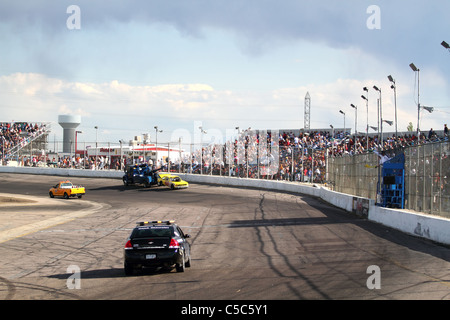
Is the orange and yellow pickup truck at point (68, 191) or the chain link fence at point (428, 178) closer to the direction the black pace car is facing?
the orange and yellow pickup truck

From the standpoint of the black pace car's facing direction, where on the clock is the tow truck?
The tow truck is roughly at 12 o'clock from the black pace car.

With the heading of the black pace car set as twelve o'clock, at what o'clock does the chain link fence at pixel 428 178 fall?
The chain link fence is roughly at 2 o'clock from the black pace car.

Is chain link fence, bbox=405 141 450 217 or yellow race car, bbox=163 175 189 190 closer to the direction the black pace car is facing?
the yellow race car

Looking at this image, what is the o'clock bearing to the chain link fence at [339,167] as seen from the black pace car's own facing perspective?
The chain link fence is roughly at 1 o'clock from the black pace car.

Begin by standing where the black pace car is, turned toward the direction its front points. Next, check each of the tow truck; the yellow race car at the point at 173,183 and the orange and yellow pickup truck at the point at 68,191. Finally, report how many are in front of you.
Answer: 3

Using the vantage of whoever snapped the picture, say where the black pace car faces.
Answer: facing away from the viewer

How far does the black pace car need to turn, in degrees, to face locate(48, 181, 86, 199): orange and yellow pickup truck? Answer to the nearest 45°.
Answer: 0° — it already faces it

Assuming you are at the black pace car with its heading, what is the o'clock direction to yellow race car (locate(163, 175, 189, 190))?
The yellow race car is roughly at 12 o'clock from the black pace car.
